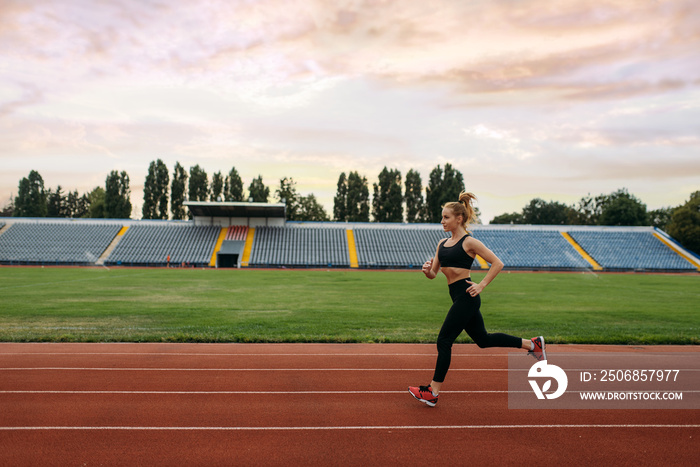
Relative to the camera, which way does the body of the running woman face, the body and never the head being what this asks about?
to the viewer's left
